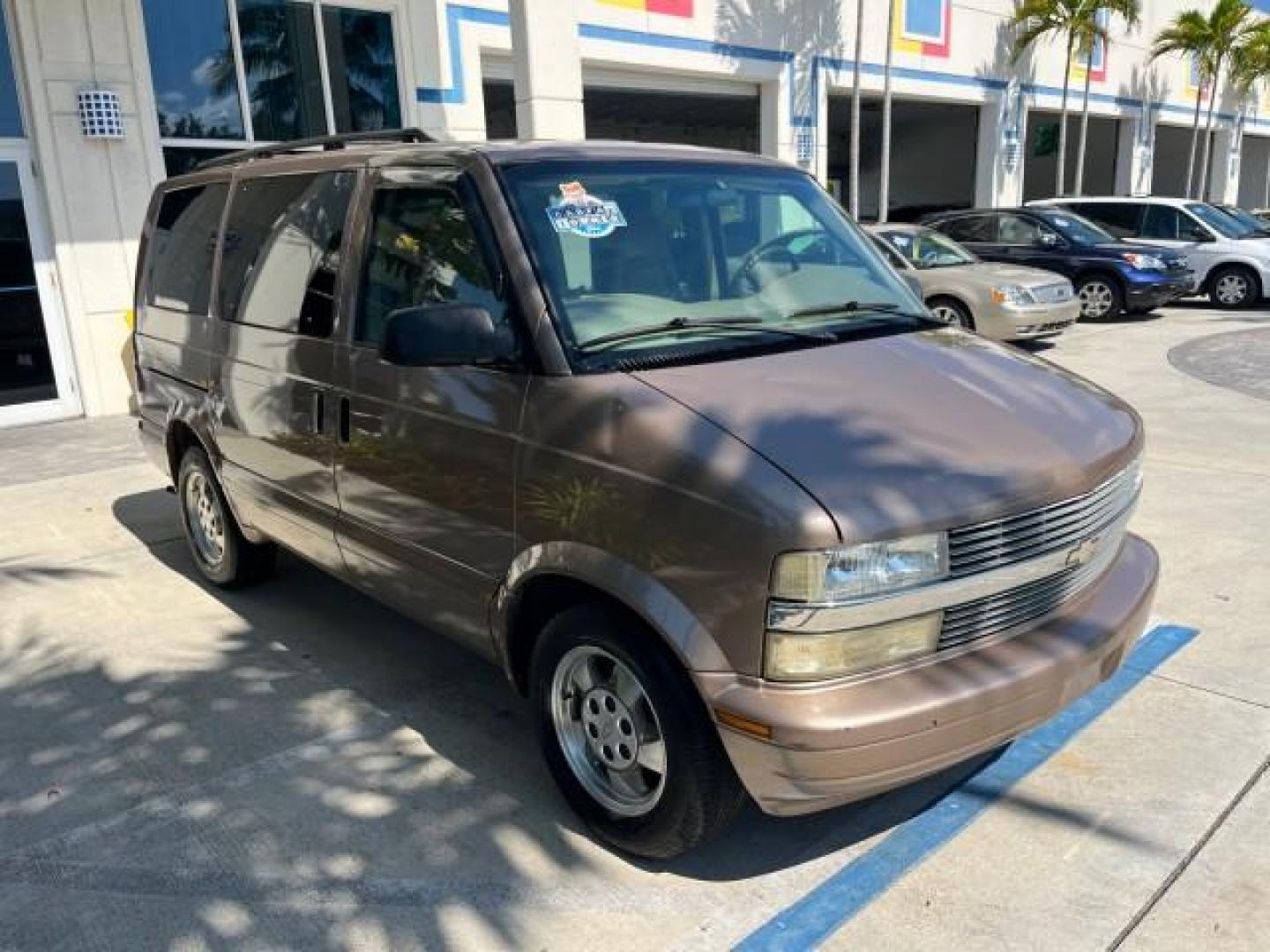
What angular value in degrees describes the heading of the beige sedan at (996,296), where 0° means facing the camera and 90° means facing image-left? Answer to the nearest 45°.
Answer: approximately 315°

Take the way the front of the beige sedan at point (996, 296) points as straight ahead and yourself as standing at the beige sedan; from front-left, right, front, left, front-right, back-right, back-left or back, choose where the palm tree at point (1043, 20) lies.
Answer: back-left

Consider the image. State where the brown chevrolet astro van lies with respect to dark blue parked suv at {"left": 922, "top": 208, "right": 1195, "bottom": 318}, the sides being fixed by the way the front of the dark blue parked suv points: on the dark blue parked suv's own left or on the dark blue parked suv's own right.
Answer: on the dark blue parked suv's own right

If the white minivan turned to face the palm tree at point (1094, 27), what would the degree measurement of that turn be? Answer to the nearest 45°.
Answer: approximately 135° to its left
